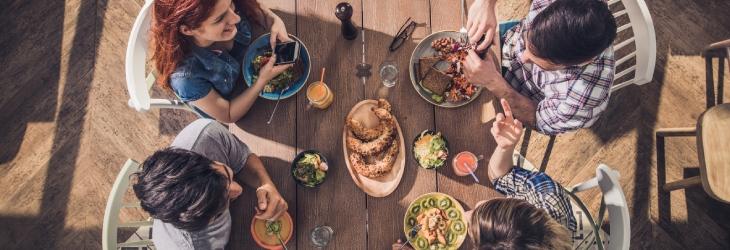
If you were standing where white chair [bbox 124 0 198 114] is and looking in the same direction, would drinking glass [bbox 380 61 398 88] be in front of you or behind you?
in front

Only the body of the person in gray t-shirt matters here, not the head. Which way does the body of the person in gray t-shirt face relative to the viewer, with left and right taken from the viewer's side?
facing to the right of the viewer

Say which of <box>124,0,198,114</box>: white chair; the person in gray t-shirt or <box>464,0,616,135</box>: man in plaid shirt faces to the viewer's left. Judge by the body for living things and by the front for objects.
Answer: the man in plaid shirt

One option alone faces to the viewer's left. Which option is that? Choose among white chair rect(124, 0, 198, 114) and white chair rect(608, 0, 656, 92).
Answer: white chair rect(608, 0, 656, 92)

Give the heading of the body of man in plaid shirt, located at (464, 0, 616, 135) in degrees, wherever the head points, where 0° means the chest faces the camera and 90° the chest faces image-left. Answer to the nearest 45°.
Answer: approximately 90°

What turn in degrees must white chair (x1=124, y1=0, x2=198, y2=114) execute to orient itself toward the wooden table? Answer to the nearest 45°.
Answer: approximately 45° to its right

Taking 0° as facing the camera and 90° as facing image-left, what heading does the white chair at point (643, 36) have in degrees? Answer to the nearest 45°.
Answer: approximately 90°

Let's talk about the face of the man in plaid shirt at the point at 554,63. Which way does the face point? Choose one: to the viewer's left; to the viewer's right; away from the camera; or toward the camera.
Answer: to the viewer's left

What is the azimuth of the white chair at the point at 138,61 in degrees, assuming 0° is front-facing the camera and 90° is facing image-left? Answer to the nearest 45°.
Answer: approximately 270°

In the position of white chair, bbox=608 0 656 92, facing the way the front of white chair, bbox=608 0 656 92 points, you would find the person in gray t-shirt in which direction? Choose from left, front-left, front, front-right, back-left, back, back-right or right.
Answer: front-left

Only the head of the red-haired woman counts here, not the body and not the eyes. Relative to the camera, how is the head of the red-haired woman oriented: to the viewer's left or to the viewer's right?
to the viewer's right

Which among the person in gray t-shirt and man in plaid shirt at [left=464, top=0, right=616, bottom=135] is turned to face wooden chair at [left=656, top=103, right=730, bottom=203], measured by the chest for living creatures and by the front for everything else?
the person in gray t-shirt

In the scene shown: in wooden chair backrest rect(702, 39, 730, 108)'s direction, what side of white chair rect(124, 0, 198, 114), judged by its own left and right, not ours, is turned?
front
